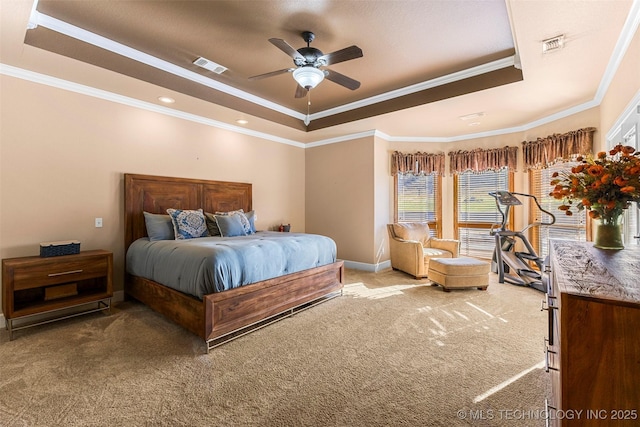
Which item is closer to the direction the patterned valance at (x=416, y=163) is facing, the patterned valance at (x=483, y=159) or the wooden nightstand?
the wooden nightstand

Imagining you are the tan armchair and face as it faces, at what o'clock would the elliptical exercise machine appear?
The elliptical exercise machine is roughly at 11 o'clock from the tan armchair.

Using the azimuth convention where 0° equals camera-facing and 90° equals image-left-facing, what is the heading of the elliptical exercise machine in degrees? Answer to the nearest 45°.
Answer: approximately 135°

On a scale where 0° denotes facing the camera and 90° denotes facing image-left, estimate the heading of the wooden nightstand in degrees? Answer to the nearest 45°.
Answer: approximately 315°

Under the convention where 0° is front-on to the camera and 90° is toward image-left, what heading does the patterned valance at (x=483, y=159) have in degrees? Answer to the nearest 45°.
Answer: approximately 0°

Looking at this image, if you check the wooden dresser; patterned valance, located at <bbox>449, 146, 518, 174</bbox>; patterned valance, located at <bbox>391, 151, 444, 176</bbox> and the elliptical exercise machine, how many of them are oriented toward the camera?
2

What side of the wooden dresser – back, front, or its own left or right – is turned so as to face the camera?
left

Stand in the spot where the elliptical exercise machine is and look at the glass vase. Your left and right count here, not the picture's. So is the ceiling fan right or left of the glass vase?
right

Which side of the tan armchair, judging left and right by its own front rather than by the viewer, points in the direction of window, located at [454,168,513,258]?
left

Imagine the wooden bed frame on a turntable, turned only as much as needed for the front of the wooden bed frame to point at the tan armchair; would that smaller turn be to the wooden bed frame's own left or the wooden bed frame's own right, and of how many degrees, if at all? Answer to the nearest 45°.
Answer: approximately 45° to the wooden bed frame's own left
